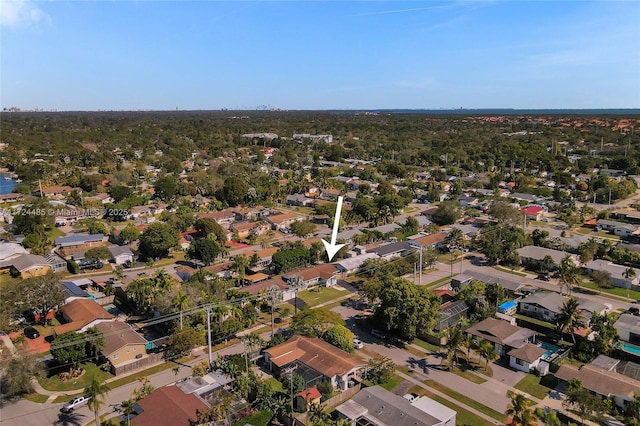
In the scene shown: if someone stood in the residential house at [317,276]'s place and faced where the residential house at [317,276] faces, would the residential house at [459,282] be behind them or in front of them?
in front

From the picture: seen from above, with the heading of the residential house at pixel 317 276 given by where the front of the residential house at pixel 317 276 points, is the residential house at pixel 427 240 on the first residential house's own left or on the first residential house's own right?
on the first residential house's own left

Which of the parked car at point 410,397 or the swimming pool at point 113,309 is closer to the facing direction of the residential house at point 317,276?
the parked car

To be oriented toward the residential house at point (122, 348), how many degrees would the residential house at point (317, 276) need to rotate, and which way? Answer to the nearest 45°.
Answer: approximately 90° to its right

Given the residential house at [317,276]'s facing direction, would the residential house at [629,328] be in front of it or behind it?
in front

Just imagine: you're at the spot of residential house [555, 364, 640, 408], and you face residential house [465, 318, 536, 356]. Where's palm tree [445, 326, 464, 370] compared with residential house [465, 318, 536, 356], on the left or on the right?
left

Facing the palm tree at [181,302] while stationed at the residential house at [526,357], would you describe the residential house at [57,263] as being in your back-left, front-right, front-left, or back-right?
front-right

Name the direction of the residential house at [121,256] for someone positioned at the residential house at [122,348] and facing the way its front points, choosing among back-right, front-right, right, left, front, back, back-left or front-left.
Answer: back-left

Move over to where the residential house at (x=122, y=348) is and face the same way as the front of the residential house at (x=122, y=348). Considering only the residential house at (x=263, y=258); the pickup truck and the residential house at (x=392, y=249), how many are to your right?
1

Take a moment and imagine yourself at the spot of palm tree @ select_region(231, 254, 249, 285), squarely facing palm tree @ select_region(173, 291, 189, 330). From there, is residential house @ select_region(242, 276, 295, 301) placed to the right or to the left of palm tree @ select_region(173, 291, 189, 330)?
left

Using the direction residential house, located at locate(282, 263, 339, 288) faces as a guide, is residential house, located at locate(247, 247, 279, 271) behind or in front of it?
behind

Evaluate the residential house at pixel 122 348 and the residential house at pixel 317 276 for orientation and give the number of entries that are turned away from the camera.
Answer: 0

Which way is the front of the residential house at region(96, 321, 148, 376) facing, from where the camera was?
facing the viewer and to the right of the viewer

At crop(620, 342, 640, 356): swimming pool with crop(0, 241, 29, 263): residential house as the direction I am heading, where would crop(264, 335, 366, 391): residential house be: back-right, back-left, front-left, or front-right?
front-left

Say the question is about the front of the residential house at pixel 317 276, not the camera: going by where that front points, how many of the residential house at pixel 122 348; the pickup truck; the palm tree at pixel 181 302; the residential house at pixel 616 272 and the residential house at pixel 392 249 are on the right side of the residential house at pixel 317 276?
3

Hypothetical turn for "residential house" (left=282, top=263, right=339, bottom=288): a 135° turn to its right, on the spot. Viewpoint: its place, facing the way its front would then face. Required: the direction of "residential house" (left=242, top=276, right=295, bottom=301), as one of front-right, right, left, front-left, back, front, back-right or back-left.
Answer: front-left

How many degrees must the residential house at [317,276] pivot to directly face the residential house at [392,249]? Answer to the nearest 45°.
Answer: approximately 90° to its left
